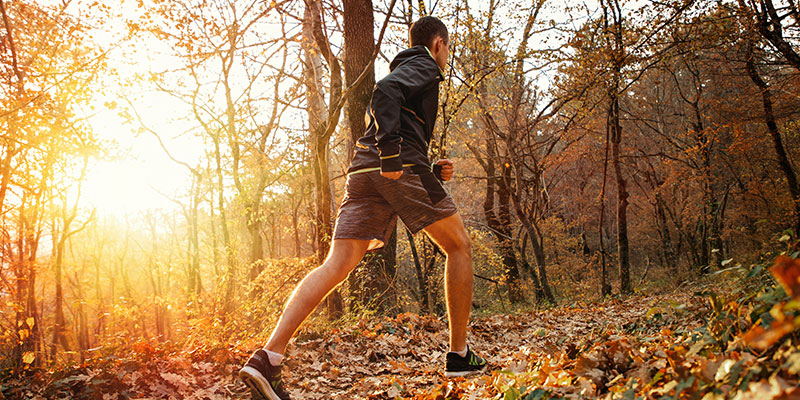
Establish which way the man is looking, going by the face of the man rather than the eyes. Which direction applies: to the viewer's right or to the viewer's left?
to the viewer's right

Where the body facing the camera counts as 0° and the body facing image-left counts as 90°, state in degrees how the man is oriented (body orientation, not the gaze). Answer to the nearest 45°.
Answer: approximately 225°

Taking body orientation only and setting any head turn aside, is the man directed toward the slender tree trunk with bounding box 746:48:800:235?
yes

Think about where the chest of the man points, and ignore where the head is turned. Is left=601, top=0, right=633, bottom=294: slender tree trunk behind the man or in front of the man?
in front
